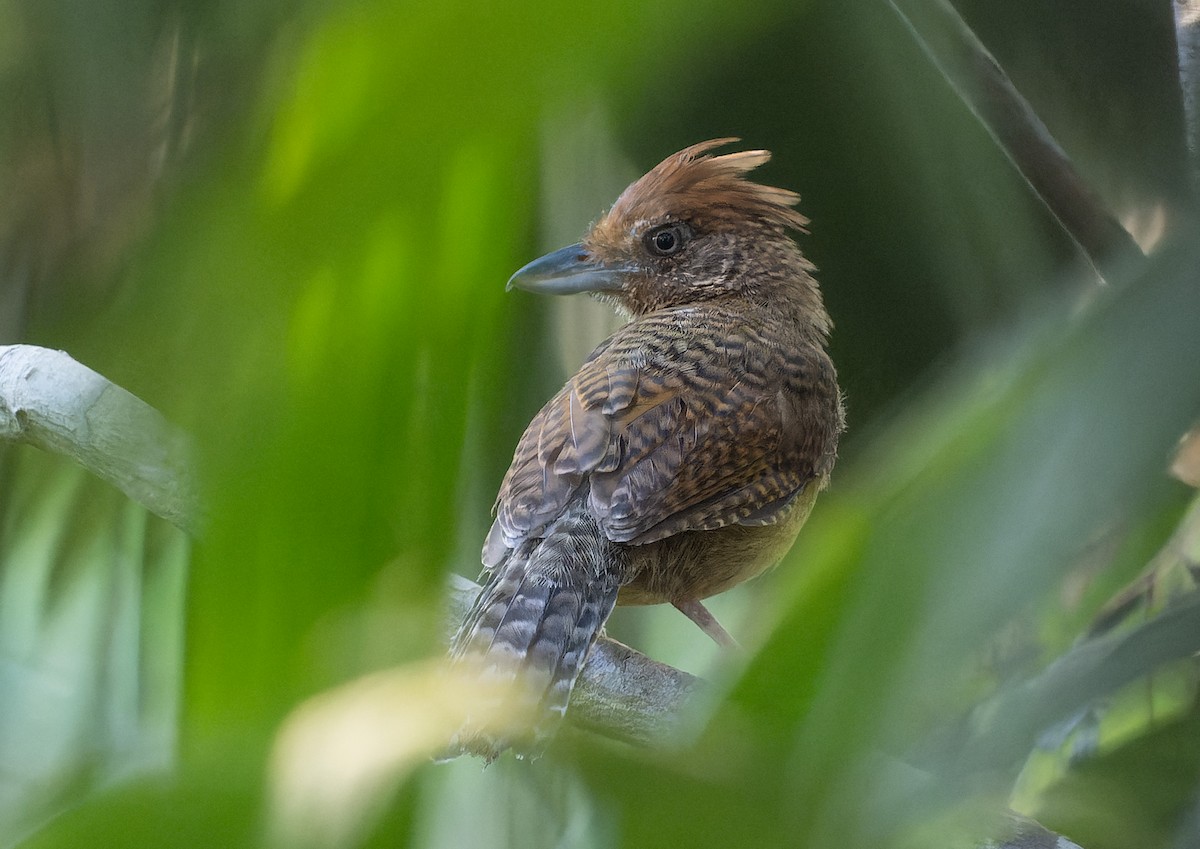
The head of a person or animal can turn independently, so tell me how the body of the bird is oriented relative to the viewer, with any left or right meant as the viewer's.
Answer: facing away from the viewer and to the right of the viewer

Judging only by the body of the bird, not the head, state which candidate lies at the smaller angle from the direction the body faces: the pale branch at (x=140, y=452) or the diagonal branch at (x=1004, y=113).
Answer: the diagonal branch

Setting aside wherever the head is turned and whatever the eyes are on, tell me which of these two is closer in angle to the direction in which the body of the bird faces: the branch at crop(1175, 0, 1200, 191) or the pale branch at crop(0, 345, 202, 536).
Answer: the branch

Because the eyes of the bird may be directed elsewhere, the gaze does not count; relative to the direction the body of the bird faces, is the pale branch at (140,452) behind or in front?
behind

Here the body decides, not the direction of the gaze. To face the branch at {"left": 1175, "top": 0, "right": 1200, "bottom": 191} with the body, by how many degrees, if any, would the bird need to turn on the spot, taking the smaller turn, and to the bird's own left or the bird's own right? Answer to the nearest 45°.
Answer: approximately 90° to the bird's own right
